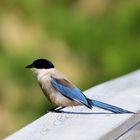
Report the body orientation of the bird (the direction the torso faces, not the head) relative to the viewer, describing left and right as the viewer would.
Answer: facing to the left of the viewer
